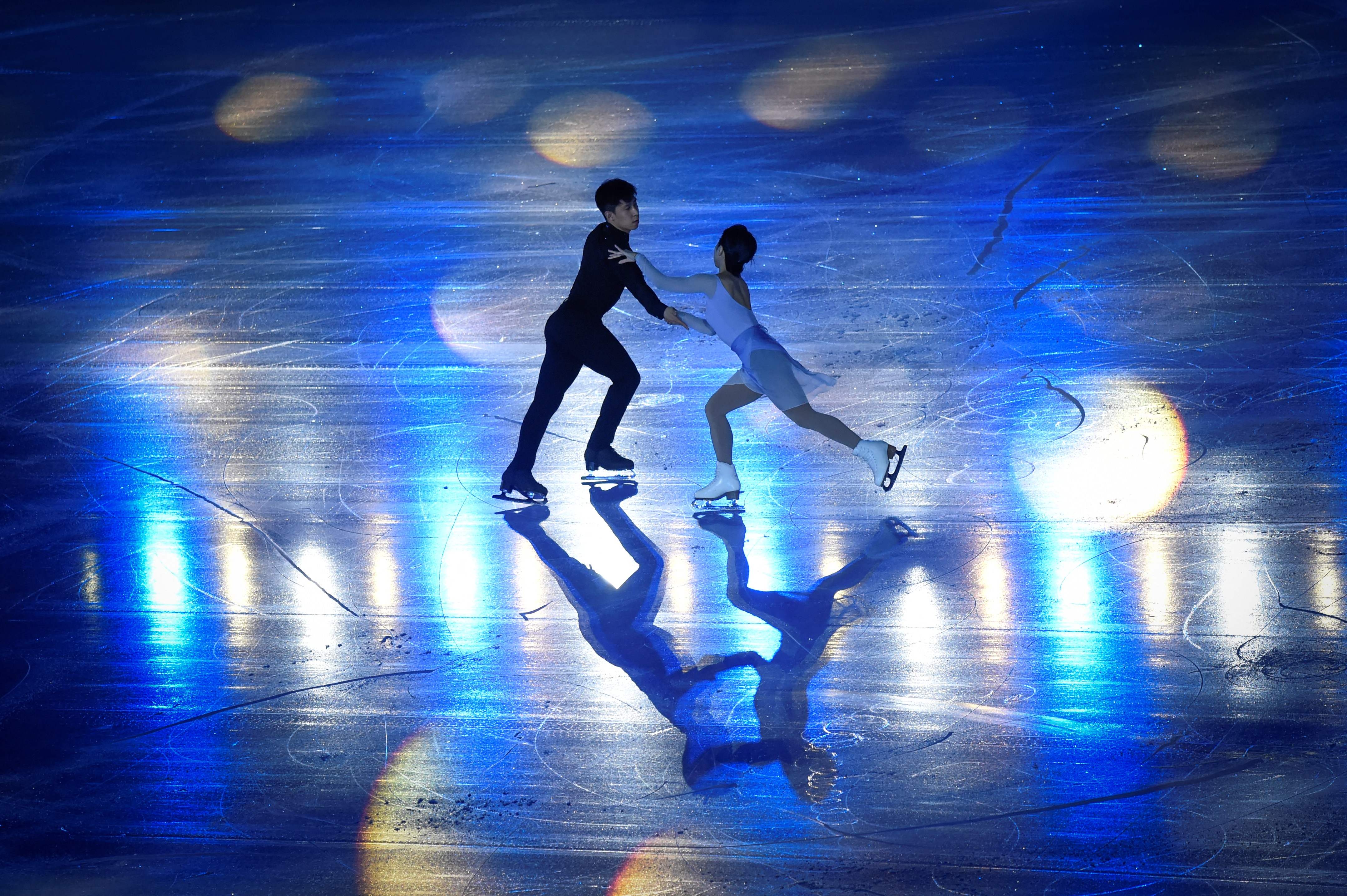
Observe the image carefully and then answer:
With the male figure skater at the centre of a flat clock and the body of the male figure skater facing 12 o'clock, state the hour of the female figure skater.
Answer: The female figure skater is roughly at 1 o'clock from the male figure skater.

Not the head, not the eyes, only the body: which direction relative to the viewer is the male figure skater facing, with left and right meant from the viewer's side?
facing to the right of the viewer
